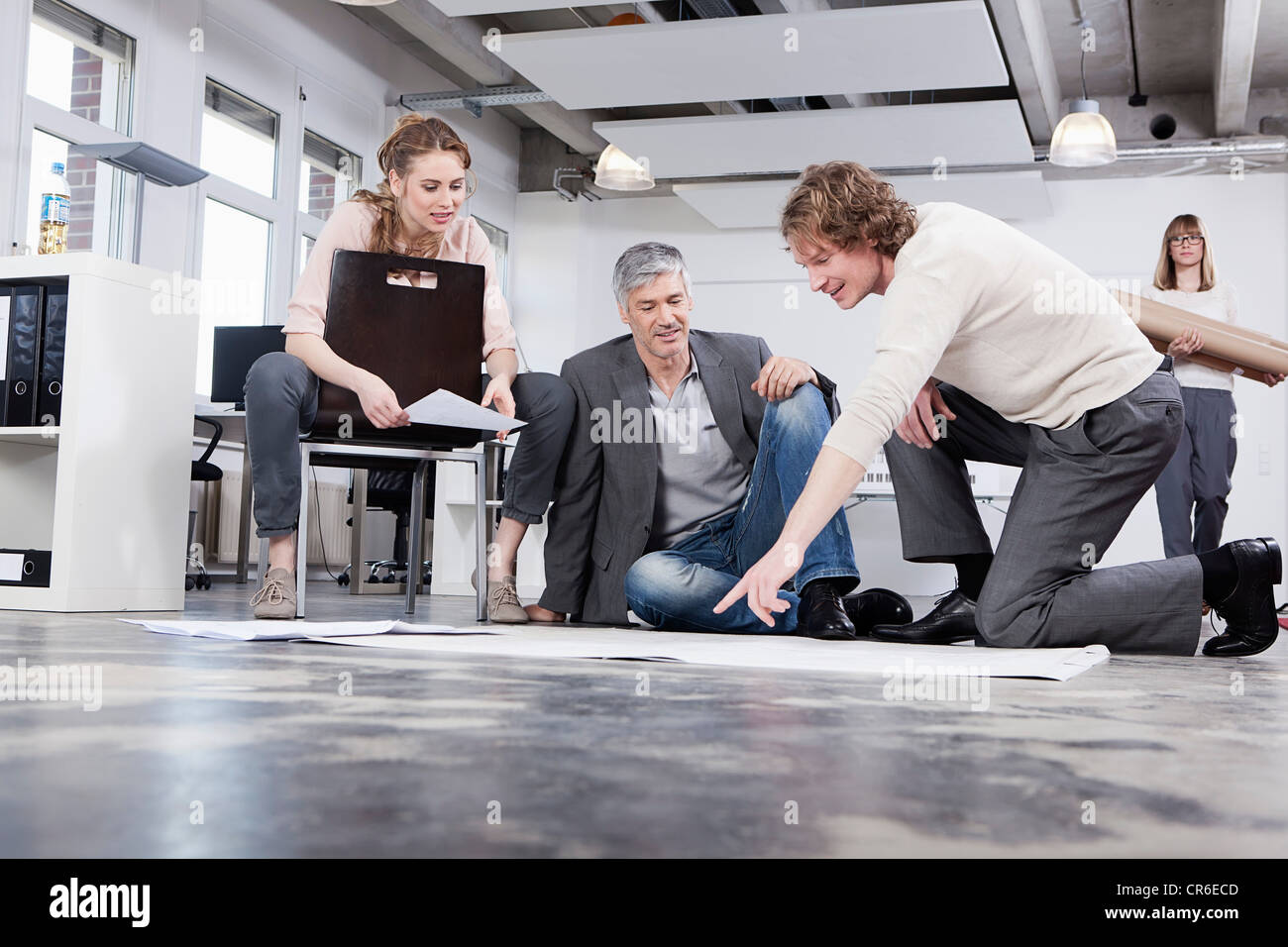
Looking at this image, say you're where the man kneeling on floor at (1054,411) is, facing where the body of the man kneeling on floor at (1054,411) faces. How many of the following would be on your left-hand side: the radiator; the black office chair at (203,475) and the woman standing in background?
0

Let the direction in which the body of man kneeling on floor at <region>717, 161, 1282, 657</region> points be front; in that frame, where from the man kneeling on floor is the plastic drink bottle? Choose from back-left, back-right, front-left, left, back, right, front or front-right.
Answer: front

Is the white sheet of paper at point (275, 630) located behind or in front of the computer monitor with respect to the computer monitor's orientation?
in front

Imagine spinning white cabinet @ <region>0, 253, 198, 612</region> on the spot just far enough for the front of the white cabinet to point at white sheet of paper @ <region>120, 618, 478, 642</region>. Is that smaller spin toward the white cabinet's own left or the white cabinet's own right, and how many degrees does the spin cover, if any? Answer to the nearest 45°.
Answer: approximately 45° to the white cabinet's own left

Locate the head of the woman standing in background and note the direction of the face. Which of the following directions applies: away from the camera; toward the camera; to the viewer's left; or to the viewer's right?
toward the camera

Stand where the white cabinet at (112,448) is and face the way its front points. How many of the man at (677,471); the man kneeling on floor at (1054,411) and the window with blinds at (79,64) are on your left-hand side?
2

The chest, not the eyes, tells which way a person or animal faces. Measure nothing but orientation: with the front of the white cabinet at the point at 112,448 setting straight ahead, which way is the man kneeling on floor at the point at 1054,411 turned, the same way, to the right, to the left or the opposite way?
to the right

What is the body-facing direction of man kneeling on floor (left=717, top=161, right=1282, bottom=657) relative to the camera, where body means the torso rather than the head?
to the viewer's left

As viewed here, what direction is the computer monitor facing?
toward the camera

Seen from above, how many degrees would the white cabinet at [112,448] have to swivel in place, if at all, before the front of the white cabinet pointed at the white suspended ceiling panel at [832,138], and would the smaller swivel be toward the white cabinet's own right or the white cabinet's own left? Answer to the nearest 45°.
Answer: approximately 180°

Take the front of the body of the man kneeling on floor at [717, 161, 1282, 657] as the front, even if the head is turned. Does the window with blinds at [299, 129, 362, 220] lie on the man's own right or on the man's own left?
on the man's own right

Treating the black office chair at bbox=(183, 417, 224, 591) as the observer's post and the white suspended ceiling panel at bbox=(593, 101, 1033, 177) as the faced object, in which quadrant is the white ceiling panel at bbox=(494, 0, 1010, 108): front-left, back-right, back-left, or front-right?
front-right

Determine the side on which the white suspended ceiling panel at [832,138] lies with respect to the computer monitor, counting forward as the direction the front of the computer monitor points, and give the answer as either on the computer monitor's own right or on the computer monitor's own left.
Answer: on the computer monitor's own left

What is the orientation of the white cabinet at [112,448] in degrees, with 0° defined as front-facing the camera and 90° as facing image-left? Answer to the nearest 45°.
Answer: approximately 45°

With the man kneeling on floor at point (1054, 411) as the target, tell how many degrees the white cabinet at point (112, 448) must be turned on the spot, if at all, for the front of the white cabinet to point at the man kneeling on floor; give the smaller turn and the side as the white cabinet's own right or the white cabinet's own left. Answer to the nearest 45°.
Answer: approximately 90° to the white cabinet's own left
